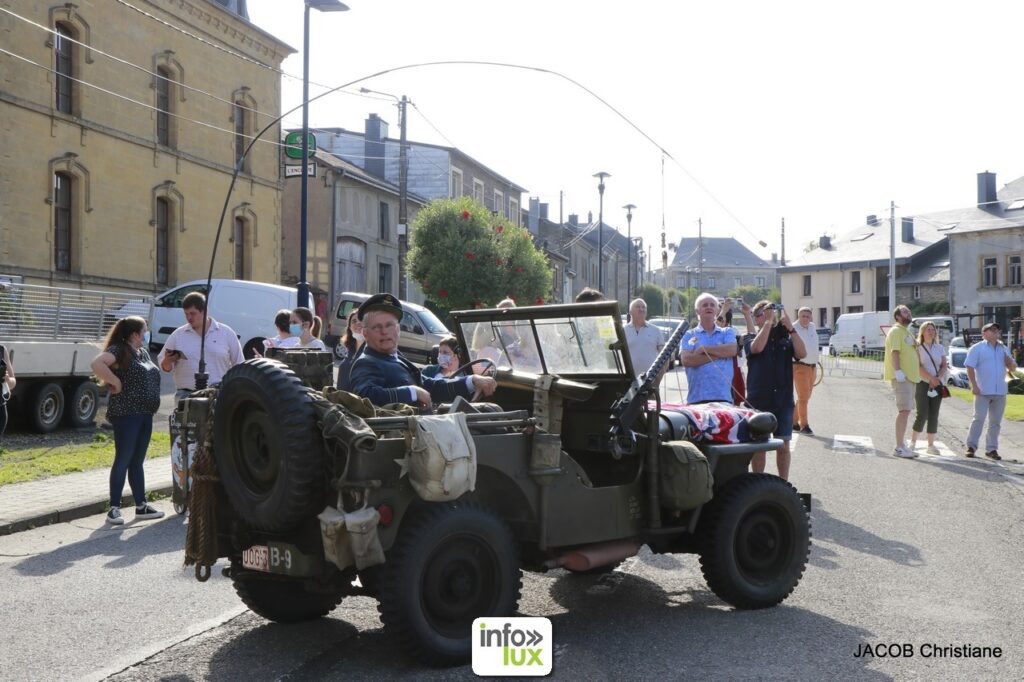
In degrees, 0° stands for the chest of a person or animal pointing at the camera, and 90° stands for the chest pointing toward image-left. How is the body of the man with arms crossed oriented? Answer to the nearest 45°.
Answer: approximately 0°

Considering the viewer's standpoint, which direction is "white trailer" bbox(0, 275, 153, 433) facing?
facing the viewer and to the left of the viewer

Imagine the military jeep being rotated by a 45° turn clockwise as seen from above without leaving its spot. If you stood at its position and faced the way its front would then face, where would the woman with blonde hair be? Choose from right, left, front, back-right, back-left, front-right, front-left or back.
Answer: front-left

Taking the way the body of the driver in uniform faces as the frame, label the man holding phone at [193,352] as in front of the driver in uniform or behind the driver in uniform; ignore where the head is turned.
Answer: behind

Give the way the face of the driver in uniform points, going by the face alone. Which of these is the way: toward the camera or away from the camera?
toward the camera

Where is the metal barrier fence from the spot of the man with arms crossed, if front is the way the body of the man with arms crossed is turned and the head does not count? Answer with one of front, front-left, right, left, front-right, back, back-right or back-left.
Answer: back

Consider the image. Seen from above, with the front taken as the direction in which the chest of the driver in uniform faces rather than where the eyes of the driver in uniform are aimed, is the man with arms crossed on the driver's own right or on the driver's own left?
on the driver's own left

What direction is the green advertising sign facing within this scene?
toward the camera

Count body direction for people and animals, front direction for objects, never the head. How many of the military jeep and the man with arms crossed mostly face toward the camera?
1

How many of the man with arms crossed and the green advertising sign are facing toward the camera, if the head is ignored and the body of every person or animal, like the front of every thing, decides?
2

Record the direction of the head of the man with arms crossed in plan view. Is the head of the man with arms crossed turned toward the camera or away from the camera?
toward the camera

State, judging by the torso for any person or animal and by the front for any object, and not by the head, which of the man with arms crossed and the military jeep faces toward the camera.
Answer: the man with arms crossed
